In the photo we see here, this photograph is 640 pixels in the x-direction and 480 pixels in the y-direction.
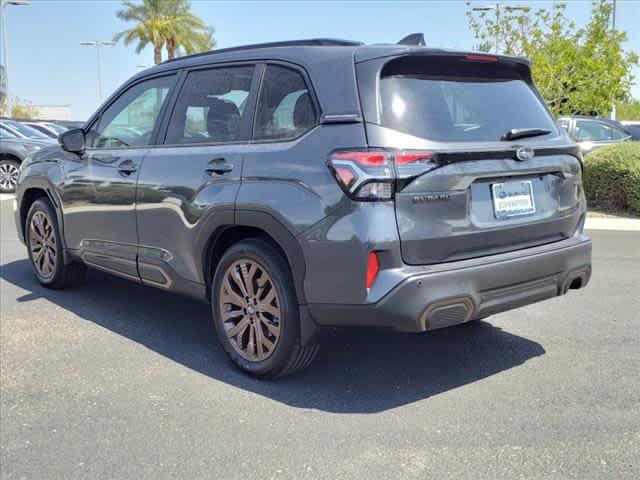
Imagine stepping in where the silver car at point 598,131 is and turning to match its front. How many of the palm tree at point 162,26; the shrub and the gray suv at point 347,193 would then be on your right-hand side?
2

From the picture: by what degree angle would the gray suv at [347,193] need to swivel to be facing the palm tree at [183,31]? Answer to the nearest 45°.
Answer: approximately 45° to its right

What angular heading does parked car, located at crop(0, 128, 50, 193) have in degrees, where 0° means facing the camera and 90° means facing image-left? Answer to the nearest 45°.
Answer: approximately 315°

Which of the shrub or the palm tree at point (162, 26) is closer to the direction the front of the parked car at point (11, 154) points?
the shrub

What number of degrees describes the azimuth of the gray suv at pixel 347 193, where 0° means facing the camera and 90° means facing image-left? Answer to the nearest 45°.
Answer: approximately 135°
